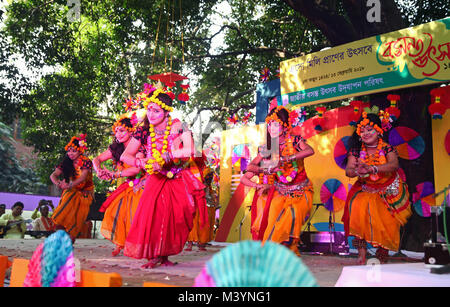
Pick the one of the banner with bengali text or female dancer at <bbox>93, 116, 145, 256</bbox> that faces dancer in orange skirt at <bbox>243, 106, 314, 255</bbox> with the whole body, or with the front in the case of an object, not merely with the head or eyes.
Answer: the banner with bengali text

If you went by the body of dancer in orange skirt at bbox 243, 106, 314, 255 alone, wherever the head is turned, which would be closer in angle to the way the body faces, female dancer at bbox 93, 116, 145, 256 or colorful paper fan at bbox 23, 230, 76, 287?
the colorful paper fan

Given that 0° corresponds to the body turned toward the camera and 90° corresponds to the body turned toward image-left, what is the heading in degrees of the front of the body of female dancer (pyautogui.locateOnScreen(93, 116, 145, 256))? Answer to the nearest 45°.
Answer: approximately 45°

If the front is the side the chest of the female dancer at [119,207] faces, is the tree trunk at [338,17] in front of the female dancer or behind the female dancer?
behind

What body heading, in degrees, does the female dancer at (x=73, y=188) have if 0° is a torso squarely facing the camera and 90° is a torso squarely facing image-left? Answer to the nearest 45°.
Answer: approximately 45°
